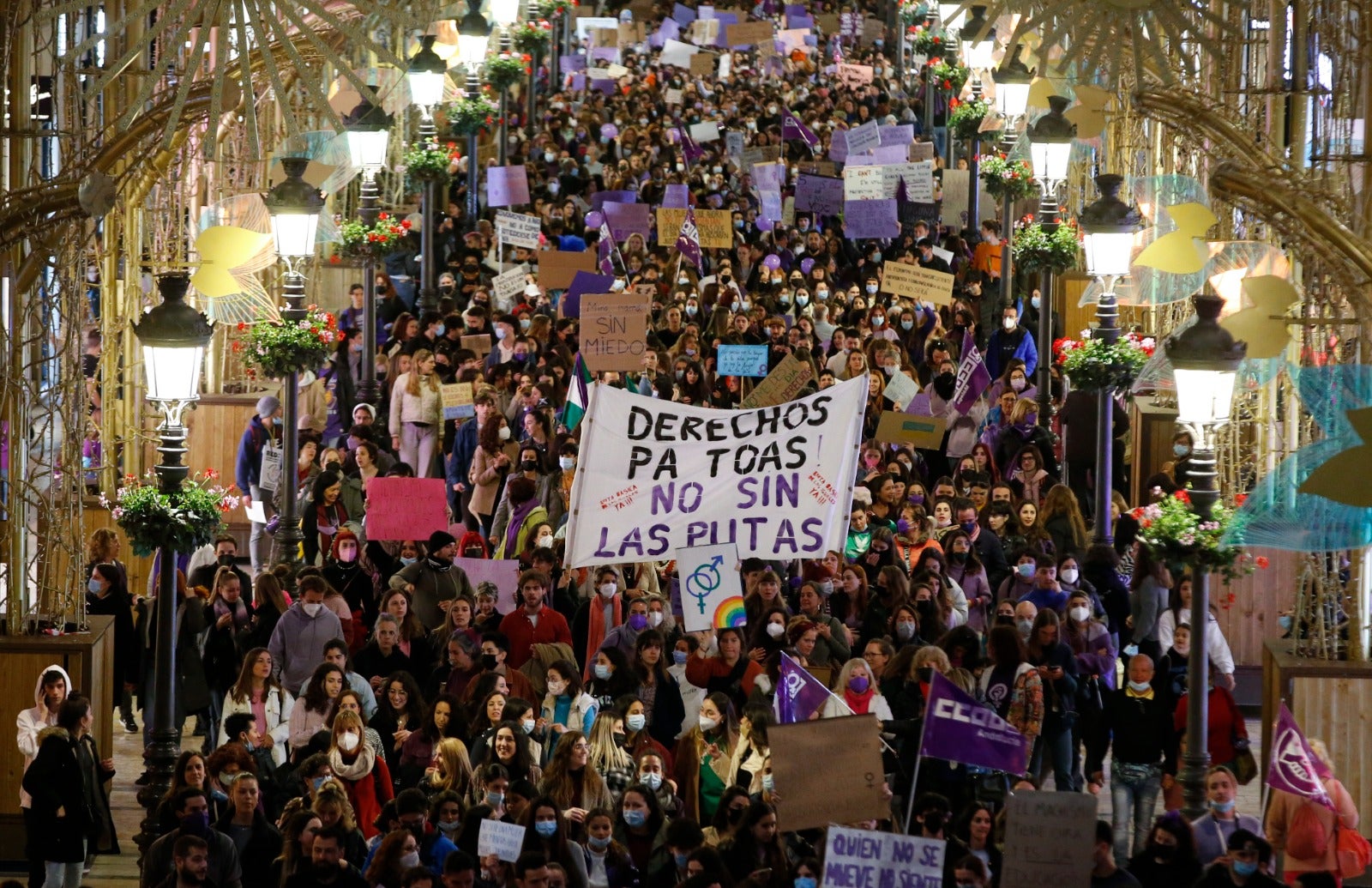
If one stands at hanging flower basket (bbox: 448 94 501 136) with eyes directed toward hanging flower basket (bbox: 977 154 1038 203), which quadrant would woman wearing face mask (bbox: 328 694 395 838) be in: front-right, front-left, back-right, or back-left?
front-right

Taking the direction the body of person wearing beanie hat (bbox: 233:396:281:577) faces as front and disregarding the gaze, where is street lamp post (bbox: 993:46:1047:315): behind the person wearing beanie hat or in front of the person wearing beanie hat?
in front

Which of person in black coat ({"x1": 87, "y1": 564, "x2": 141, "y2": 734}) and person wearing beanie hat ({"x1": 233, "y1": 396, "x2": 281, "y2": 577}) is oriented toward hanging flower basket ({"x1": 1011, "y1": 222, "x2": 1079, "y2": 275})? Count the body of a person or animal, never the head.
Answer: the person wearing beanie hat

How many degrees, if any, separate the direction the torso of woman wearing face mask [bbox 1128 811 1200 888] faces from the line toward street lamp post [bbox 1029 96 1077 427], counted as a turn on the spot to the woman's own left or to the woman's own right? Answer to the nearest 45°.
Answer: approximately 135° to the woman's own right

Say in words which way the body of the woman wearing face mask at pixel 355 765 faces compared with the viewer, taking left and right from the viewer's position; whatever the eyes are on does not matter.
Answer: facing the viewer

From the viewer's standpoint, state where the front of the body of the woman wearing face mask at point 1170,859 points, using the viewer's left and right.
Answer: facing the viewer and to the left of the viewer

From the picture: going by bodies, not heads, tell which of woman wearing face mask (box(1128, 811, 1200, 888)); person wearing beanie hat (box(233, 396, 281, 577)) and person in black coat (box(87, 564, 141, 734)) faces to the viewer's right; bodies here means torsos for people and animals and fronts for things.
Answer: the person wearing beanie hat

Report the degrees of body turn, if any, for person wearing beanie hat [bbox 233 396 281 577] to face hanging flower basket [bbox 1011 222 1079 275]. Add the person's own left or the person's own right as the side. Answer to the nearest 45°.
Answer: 0° — they already face it

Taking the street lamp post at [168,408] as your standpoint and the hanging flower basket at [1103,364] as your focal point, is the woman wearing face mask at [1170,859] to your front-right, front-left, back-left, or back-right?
front-right

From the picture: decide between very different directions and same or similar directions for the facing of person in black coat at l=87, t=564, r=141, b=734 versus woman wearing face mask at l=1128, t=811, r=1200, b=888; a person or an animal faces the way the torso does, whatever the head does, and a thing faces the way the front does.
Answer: same or similar directions

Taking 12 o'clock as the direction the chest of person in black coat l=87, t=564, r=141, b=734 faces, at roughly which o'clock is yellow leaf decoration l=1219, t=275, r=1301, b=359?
The yellow leaf decoration is roughly at 7 o'clock from the person in black coat.

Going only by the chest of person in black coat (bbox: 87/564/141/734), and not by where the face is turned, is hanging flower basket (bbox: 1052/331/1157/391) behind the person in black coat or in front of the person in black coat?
behind

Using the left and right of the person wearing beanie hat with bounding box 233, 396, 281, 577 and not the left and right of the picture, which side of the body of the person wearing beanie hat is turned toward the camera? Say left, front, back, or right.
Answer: right

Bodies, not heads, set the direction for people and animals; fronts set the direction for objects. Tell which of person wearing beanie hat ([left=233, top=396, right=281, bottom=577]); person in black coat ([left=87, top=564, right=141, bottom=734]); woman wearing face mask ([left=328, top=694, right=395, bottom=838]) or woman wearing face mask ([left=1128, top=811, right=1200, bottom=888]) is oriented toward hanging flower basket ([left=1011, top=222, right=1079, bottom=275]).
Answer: the person wearing beanie hat

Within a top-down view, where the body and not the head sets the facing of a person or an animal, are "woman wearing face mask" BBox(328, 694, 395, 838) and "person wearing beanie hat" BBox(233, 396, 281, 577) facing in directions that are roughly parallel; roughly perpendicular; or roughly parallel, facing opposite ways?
roughly perpendicular
